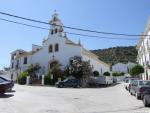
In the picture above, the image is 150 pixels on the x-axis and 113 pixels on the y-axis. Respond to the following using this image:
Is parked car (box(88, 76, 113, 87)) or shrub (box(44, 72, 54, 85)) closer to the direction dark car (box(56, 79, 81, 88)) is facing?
the shrub

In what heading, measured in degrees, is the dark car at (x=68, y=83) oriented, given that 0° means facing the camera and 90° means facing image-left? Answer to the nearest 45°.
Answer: approximately 90°

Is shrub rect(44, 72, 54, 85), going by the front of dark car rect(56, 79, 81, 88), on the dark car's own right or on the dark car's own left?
on the dark car's own right

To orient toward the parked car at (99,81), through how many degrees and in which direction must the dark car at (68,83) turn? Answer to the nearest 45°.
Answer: approximately 135° to its right
